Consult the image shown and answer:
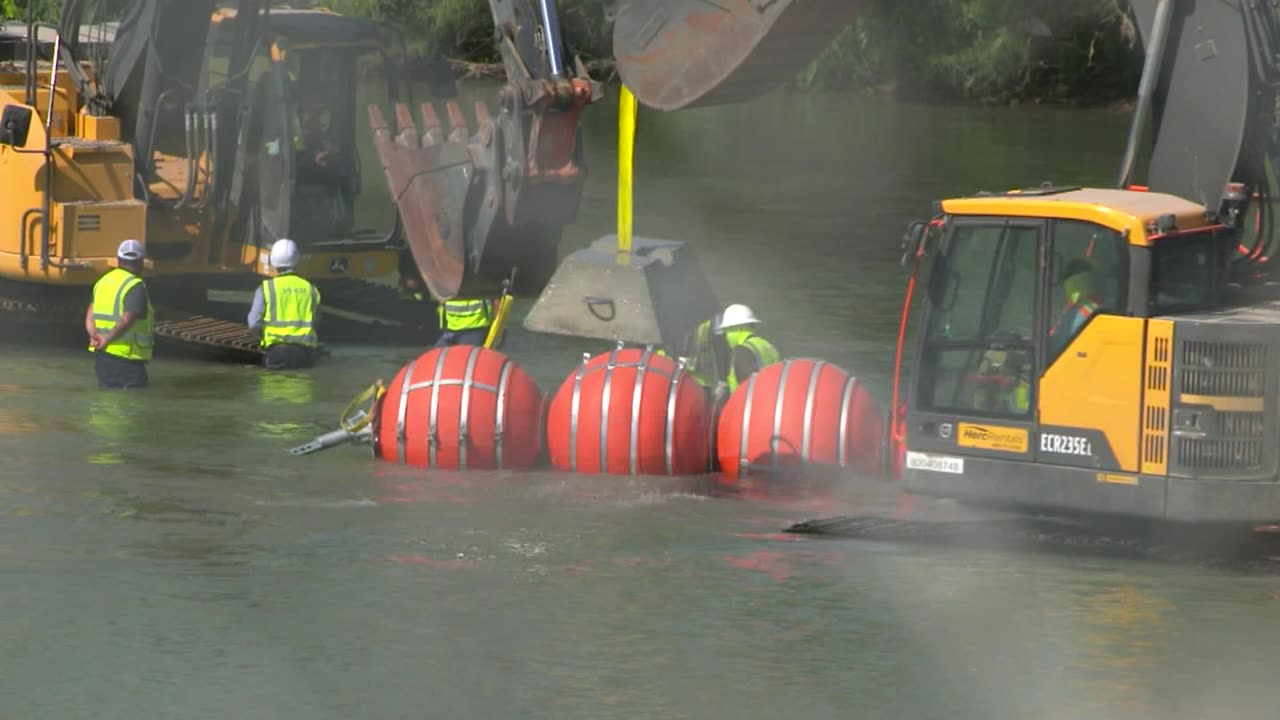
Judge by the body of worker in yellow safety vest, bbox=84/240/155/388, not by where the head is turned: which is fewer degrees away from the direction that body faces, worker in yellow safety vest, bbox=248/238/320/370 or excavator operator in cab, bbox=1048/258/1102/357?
the worker in yellow safety vest

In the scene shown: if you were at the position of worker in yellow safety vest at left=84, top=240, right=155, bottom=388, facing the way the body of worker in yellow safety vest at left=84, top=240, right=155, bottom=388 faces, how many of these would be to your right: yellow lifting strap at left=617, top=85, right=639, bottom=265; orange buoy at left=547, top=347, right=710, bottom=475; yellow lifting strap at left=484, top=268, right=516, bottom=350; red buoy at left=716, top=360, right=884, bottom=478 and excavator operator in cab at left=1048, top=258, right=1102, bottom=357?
5

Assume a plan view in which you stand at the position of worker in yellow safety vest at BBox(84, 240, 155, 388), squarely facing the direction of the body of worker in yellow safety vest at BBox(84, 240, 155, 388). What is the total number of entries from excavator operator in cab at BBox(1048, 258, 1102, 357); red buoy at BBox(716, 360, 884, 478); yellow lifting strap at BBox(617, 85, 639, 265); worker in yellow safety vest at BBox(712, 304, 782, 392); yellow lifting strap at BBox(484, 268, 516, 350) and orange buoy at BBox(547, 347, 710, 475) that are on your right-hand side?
6

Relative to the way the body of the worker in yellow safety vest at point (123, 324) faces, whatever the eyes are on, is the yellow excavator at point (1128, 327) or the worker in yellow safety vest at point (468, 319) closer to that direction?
the worker in yellow safety vest

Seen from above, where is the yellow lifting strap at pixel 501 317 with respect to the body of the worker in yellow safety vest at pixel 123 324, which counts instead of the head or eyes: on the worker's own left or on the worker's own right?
on the worker's own right

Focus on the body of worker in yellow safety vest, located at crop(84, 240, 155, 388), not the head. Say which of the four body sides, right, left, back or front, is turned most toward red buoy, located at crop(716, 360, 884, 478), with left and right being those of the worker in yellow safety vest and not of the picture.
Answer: right

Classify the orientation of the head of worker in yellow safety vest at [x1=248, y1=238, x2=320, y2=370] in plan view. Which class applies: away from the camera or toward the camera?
away from the camera

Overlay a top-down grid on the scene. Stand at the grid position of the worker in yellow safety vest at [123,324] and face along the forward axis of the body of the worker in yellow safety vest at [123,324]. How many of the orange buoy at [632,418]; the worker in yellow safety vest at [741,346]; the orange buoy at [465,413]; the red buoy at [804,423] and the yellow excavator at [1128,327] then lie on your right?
5

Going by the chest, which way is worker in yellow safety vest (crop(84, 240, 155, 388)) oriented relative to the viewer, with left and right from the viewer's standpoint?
facing away from the viewer and to the right of the viewer

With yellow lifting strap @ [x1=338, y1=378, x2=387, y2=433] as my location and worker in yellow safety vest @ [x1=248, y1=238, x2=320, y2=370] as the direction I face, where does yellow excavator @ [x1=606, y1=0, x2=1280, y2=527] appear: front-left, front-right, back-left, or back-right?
back-right

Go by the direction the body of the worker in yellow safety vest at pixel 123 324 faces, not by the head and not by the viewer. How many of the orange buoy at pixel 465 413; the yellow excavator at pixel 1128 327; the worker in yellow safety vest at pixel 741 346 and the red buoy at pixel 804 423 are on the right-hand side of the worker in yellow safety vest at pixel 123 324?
4

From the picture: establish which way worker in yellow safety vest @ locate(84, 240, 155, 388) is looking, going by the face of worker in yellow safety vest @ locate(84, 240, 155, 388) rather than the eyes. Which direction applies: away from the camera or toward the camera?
away from the camera

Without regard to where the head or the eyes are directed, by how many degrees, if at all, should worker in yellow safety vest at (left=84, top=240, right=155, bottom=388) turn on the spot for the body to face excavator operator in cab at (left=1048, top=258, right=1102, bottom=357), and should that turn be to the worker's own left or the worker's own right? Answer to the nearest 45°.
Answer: approximately 90° to the worker's own right

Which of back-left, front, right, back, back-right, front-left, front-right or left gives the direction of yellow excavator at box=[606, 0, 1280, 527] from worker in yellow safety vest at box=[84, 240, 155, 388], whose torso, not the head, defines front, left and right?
right
